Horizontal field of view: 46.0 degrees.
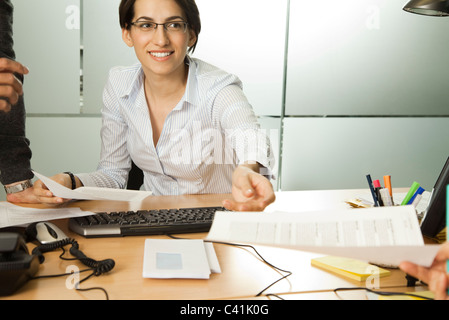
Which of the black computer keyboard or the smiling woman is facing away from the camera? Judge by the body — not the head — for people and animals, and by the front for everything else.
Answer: the black computer keyboard

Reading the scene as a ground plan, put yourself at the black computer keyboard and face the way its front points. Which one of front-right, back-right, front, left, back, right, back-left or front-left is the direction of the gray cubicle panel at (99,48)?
front

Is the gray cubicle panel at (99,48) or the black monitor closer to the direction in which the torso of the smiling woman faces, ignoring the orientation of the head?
the black monitor

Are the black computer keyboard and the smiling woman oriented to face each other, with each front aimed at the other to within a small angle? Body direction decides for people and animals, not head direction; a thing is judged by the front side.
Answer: yes

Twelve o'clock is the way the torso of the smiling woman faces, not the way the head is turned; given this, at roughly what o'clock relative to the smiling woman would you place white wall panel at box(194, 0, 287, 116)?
The white wall panel is roughly at 7 o'clock from the smiling woman.

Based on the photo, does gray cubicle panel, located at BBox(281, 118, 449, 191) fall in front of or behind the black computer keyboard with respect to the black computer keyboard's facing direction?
in front

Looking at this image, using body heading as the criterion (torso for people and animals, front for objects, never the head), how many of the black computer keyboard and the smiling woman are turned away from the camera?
1

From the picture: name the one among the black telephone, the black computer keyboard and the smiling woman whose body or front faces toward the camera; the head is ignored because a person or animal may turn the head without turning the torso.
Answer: the smiling woman

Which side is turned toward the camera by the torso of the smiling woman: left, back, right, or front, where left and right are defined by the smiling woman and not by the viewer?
front
